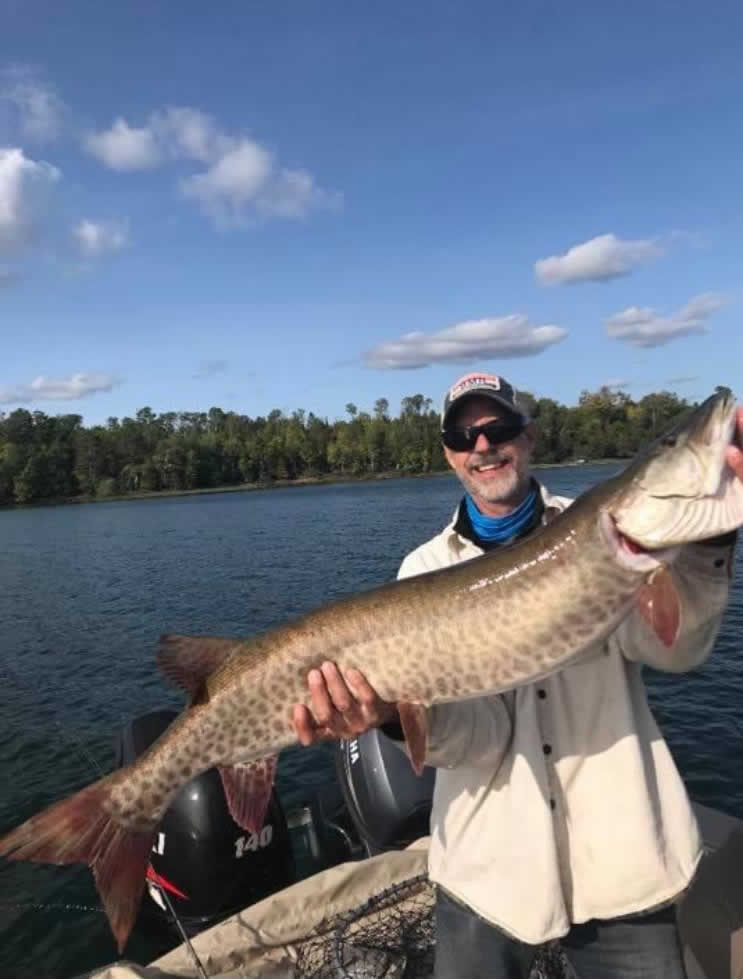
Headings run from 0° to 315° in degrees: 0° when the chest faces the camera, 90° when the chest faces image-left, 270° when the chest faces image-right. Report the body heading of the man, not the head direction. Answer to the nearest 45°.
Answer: approximately 0°

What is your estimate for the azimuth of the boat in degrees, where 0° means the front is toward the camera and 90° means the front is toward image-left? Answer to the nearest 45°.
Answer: approximately 315°
